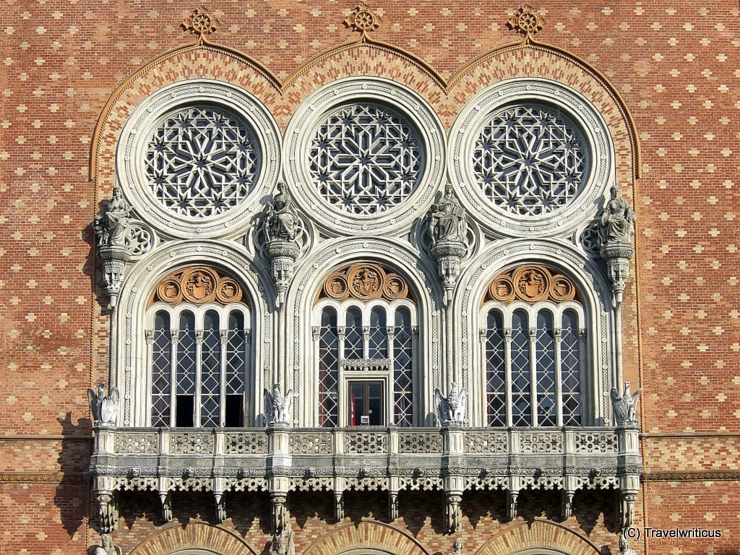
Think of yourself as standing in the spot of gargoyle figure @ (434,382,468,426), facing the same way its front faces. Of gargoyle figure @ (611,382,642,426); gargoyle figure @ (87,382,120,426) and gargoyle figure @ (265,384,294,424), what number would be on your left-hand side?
1

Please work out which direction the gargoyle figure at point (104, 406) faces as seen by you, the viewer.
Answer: facing the viewer

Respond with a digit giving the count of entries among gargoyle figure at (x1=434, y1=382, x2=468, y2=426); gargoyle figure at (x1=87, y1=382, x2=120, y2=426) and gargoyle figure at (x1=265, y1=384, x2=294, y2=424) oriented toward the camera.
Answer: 3

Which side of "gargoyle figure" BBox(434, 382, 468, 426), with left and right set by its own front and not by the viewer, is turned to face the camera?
front

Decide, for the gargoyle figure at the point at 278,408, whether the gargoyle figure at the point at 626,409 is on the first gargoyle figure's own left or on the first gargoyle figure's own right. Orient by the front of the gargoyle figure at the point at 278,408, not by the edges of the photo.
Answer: on the first gargoyle figure's own left

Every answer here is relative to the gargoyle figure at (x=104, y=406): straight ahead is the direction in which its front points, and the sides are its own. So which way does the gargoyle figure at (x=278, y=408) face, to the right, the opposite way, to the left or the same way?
the same way

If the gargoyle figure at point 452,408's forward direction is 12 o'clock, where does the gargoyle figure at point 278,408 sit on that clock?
the gargoyle figure at point 278,408 is roughly at 3 o'clock from the gargoyle figure at point 452,408.

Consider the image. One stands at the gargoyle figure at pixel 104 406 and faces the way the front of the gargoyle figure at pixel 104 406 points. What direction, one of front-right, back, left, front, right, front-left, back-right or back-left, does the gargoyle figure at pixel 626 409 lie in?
left

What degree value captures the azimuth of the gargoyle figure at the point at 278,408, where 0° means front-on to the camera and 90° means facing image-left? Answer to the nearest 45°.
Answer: approximately 0°

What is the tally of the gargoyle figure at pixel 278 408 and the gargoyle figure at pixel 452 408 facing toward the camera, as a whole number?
2

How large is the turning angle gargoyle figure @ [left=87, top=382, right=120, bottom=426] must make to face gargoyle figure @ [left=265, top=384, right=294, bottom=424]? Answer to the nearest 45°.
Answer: approximately 90° to its left

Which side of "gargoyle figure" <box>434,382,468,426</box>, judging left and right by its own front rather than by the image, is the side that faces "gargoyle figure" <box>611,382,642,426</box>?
left

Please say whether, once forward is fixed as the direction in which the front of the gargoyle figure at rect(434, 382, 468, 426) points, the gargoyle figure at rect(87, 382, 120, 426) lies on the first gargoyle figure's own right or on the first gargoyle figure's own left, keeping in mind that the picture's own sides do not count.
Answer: on the first gargoyle figure's own right

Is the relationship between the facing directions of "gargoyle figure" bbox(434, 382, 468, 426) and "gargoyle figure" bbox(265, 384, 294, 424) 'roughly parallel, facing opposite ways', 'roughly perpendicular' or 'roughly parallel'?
roughly parallel

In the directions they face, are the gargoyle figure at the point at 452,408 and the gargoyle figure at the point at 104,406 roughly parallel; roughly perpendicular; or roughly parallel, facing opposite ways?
roughly parallel

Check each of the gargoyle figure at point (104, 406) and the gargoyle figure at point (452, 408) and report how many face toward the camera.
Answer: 2
